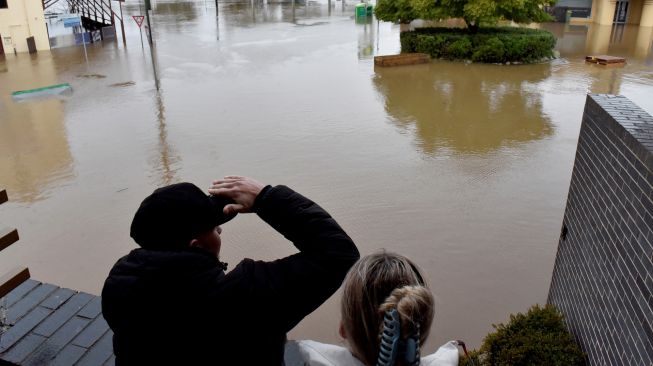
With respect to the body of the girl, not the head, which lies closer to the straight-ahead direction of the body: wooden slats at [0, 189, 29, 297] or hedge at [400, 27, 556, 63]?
the hedge

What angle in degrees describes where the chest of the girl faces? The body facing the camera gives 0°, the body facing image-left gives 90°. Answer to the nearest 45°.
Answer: approximately 180°

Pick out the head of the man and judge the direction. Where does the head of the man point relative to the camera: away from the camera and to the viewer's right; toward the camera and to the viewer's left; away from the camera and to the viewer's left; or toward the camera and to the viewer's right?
away from the camera and to the viewer's right

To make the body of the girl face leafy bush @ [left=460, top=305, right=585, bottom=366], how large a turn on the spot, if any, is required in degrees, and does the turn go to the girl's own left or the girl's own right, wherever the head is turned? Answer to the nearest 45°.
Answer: approximately 45° to the girl's own right

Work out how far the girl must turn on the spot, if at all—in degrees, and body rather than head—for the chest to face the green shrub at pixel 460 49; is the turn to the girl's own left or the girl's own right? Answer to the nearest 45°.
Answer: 0° — they already face it

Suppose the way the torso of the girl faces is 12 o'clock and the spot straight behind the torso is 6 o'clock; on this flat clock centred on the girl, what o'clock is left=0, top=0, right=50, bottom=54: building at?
The building is roughly at 11 o'clock from the girl.

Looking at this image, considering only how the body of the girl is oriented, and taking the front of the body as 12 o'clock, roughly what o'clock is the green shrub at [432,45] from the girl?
The green shrub is roughly at 12 o'clock from the girl.

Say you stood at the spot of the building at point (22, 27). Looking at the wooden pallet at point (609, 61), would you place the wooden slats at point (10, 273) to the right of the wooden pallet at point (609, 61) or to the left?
right

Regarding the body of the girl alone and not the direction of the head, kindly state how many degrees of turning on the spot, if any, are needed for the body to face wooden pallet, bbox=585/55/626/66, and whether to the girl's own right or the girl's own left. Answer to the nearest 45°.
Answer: approximately 45° to the girl's own right

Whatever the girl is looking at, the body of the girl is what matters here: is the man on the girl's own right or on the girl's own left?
on the girl's own left
